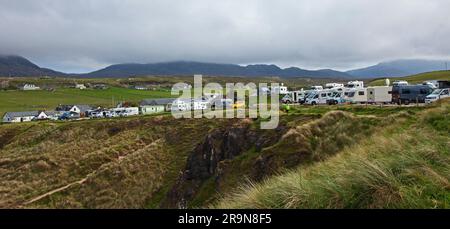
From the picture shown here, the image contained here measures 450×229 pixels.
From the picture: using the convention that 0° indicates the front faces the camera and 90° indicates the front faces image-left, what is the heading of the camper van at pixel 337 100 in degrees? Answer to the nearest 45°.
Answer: approximately 45°

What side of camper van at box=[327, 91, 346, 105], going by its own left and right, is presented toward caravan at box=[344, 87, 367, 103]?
left

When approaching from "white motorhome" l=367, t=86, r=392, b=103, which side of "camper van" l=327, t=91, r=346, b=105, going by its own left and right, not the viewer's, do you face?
left

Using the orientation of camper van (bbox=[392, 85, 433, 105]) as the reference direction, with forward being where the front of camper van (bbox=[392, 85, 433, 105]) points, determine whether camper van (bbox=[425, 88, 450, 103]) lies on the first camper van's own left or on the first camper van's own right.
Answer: on the first camper van's own right
